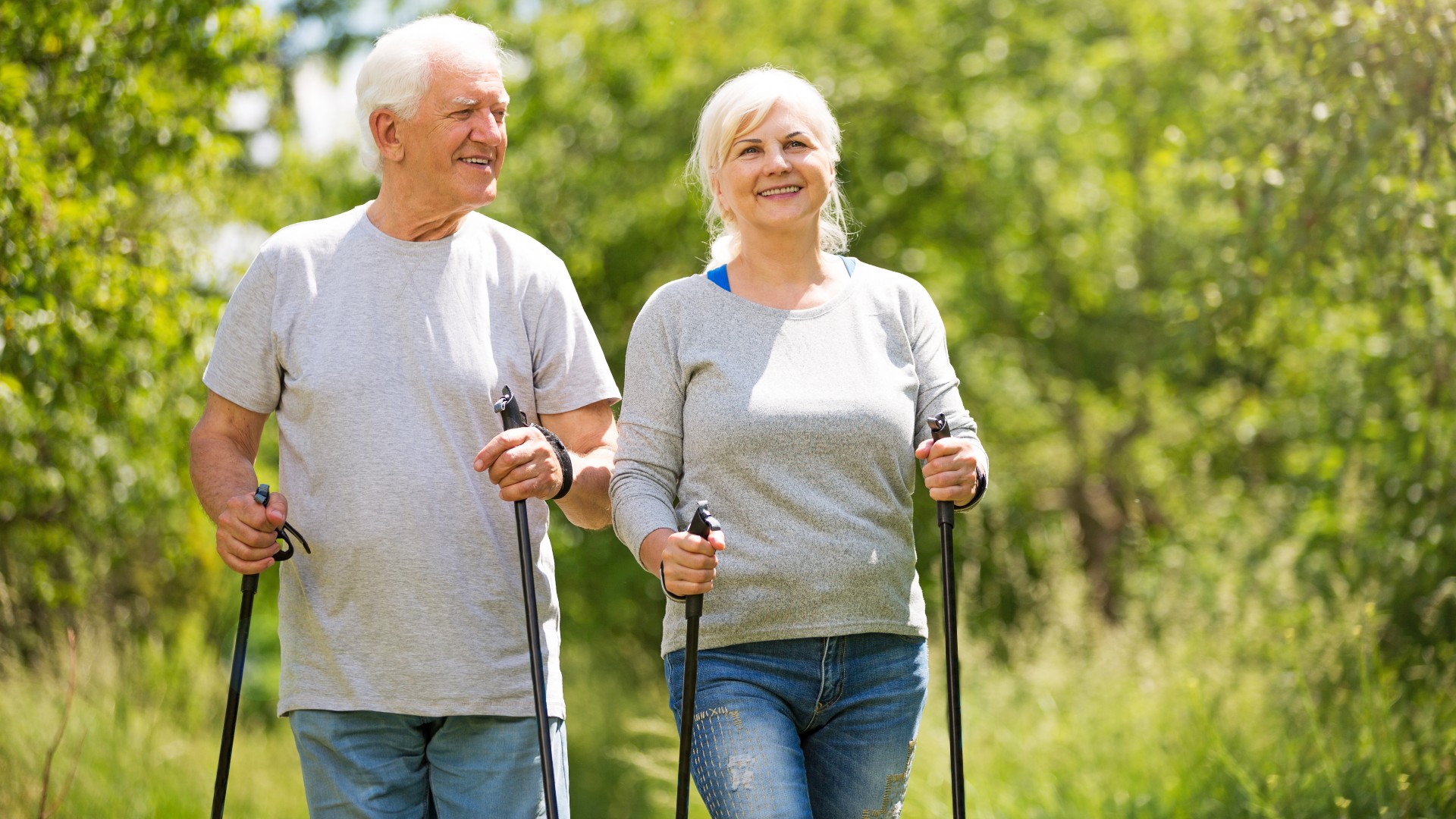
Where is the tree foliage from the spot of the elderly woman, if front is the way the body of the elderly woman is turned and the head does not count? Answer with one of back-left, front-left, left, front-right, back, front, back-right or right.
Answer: back-right

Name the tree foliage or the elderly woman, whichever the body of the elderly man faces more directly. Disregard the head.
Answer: the elderly woman

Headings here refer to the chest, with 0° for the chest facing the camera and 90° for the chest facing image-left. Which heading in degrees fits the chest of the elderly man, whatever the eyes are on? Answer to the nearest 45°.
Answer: approximately 0°

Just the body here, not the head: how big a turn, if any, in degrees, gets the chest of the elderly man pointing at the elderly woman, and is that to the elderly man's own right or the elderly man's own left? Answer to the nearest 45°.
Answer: approximately 90° to the elderly man's own left

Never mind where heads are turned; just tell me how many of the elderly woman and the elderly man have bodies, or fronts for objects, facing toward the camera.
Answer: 2

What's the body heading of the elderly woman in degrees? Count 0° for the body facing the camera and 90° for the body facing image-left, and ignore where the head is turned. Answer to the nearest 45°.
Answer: approximately 0°

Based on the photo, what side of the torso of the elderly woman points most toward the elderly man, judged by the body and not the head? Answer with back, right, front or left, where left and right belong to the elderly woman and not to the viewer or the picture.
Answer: right

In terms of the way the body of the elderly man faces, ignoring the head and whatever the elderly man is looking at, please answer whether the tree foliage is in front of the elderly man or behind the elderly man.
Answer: behind
